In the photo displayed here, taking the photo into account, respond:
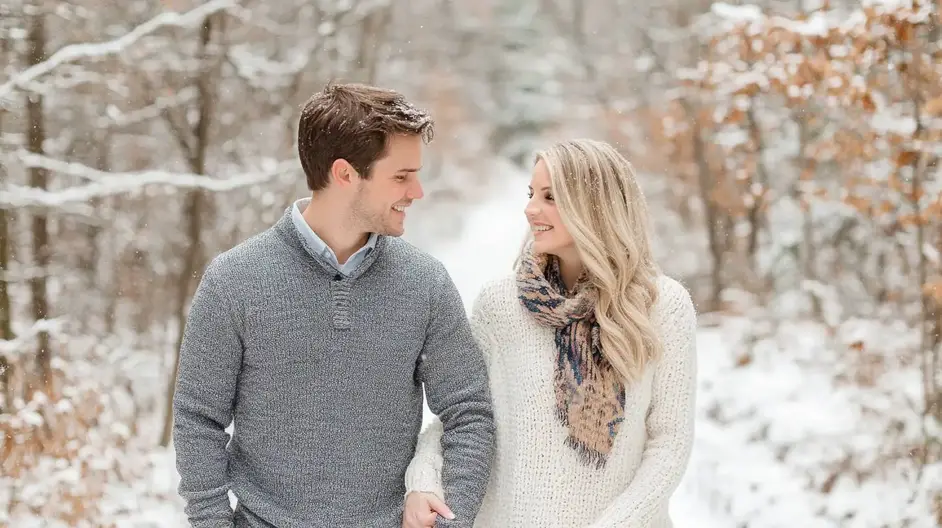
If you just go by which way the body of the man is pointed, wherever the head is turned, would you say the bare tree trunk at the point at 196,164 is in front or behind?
behind

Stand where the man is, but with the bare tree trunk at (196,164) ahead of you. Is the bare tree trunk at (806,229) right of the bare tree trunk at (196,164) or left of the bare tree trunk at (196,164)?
right

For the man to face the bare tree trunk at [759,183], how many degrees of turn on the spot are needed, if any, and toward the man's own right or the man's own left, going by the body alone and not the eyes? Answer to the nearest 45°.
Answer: approximately 135° to the man's own left

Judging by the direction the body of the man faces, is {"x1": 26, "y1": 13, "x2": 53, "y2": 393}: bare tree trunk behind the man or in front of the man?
behind

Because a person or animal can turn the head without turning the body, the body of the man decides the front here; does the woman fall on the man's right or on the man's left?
on the man's left

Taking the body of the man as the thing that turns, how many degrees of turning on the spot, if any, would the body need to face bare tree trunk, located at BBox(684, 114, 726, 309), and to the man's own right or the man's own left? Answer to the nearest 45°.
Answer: approximately 135° to the man's own left

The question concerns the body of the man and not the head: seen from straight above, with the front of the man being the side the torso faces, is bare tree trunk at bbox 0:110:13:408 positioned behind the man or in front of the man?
behind

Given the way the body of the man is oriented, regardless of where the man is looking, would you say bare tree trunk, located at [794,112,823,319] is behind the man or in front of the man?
behind

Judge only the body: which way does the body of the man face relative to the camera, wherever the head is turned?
toward the camera

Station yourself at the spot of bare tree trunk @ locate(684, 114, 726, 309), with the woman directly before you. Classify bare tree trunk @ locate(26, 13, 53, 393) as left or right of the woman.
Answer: right
